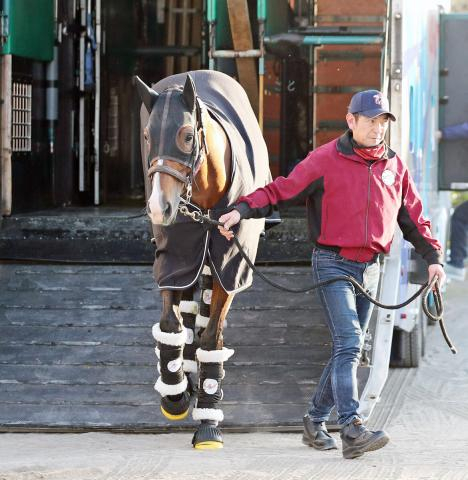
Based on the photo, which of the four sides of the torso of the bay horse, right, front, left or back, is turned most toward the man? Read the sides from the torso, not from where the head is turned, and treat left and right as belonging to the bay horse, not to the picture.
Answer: left

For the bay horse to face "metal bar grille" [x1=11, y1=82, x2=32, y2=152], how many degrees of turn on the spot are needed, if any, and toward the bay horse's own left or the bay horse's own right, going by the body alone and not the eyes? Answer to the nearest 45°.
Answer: approximately 180°

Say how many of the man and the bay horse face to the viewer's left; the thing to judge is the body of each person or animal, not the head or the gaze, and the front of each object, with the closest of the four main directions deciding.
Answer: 0

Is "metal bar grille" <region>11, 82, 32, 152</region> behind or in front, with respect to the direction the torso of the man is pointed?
behind

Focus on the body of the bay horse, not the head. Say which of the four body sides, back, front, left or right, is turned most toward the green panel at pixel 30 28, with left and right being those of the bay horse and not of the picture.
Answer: back

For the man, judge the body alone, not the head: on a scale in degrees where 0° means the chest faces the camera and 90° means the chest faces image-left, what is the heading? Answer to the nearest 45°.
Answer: approximately 315°

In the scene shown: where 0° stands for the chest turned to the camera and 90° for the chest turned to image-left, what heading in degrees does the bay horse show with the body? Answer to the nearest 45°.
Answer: approximately 0°

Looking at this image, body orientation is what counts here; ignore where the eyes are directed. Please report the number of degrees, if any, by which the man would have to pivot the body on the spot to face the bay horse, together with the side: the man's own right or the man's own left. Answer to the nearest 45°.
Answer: approximately 135° to the man's own right
